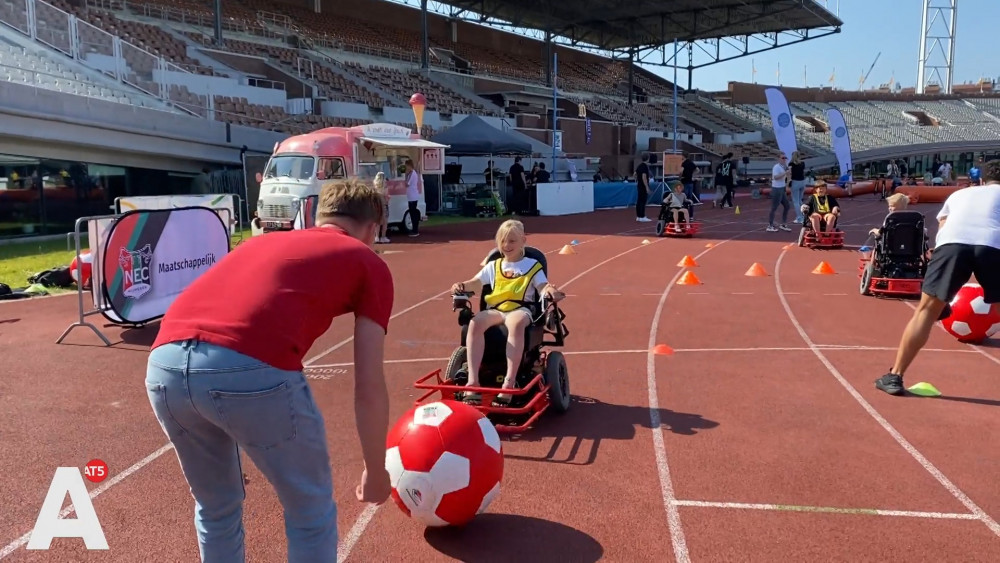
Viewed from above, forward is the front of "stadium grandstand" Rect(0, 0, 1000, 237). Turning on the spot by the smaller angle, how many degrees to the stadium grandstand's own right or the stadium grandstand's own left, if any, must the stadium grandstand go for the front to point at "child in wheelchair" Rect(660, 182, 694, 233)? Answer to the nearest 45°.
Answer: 0° — it already faces them

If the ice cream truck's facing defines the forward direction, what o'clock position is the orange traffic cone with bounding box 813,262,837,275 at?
The orange traffic cone is roughly at 9 o'clock from the ice cream truck.

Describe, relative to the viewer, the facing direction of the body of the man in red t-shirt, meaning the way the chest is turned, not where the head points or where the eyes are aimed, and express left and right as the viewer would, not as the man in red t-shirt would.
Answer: facing away from the viewer and to the right of the viewer

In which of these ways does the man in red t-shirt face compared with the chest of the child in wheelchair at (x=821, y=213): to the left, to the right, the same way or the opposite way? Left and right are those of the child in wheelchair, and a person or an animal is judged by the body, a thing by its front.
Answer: the opposite way

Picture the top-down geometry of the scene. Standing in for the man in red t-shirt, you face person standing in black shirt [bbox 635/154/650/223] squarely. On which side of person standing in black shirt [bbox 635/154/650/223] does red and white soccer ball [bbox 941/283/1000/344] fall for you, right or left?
right

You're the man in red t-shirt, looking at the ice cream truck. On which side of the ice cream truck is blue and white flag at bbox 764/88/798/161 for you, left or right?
right

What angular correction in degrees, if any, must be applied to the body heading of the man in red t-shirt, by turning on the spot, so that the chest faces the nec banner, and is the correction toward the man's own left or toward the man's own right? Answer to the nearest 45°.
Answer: approximately 45° to the man's own left
